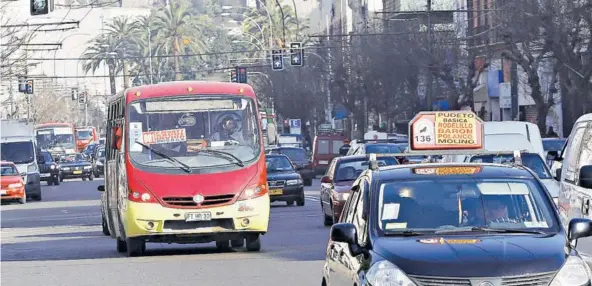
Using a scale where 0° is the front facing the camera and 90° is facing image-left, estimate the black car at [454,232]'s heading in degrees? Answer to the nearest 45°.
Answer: approximately 0°

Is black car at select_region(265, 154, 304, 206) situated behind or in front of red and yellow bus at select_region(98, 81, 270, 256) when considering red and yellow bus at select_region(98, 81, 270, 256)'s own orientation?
behind

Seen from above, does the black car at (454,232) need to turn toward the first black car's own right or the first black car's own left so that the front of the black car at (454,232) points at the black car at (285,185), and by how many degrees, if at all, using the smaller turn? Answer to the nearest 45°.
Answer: approximately 180°

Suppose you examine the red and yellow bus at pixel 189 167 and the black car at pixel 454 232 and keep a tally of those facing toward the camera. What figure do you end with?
2

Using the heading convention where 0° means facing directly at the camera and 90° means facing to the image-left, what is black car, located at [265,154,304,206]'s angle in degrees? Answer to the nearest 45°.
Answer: approximately 0°

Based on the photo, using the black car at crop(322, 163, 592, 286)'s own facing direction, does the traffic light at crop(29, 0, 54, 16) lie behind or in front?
behind

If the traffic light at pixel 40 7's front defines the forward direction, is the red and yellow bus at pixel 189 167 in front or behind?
in front

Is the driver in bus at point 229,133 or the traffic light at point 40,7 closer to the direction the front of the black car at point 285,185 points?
the driver in bus

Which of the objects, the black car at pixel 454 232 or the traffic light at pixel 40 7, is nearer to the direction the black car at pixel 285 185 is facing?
the black car

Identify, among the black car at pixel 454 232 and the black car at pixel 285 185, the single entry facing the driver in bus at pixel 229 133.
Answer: the black car at pixel 285 185

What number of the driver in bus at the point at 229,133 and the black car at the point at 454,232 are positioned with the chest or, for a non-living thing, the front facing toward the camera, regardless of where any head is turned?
2

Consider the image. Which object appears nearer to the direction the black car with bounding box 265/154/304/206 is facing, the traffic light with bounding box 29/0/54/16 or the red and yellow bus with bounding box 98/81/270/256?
the red and yellow bus

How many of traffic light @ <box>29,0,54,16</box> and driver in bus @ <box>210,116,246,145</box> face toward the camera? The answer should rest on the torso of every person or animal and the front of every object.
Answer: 2
